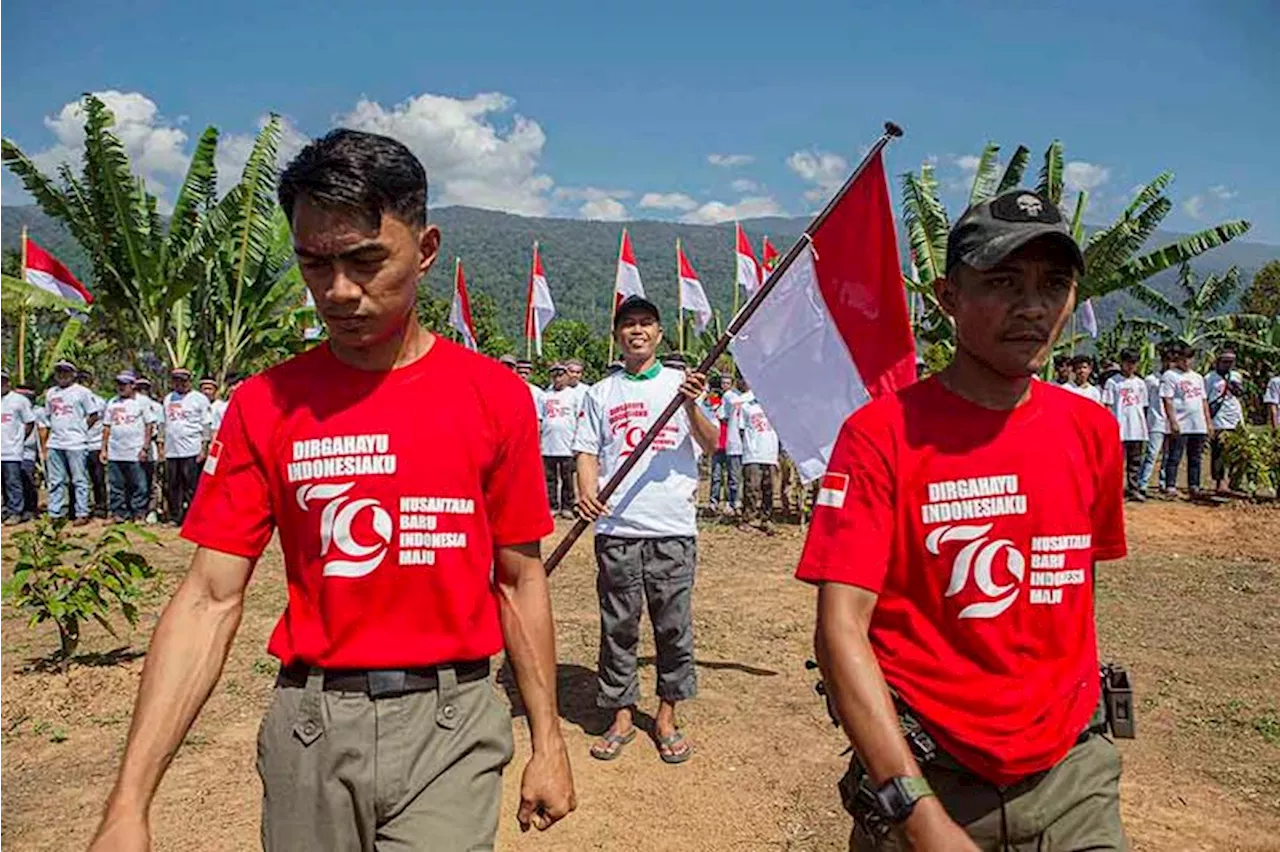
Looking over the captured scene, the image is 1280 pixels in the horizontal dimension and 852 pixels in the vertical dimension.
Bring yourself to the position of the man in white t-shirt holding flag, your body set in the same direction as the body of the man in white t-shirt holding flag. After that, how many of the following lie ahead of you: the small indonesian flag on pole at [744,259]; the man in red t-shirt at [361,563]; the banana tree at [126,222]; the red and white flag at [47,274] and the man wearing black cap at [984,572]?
2

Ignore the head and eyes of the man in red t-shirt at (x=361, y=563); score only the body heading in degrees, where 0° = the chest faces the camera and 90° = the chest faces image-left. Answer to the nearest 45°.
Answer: approximately 0°

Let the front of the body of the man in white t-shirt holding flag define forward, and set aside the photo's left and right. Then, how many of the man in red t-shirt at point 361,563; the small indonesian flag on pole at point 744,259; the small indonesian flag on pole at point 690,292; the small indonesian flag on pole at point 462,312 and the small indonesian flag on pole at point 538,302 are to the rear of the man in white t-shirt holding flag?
4

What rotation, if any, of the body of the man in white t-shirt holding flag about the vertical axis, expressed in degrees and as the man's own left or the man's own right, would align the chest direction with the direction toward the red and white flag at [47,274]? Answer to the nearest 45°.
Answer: approximately 135° to the man's own right

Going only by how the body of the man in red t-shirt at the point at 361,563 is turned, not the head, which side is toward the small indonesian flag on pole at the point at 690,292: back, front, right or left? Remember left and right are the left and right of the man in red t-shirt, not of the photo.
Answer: back

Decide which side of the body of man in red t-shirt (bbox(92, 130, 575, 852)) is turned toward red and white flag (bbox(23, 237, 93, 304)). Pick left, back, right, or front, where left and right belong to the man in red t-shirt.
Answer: back

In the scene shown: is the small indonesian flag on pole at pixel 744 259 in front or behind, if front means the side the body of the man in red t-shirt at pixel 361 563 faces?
behind

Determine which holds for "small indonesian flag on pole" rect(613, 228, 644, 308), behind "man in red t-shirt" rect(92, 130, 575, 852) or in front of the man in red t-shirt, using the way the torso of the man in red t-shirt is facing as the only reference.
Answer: behind

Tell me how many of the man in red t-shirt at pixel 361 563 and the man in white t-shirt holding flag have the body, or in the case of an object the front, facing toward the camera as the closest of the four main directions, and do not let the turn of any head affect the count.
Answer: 2

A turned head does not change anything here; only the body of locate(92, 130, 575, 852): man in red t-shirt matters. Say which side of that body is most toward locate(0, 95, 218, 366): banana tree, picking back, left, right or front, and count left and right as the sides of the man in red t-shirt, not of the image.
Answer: back

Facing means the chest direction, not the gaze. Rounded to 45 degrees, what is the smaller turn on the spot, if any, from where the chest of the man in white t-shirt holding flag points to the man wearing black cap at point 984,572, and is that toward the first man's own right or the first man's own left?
0° — they already face them

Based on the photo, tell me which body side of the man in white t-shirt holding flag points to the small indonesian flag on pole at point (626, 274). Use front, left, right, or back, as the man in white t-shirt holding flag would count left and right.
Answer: back

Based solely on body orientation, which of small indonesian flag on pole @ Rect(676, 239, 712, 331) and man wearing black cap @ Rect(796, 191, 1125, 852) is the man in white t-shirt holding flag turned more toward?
the man wearing black cap

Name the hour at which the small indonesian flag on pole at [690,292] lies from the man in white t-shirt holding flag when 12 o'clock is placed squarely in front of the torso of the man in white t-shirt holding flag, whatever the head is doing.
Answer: The small indonesian flag on pole is roughly at 6 o'clock from the man in white t-shirt holding flag.

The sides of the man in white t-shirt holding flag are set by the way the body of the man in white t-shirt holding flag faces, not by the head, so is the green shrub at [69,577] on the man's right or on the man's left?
on the man's right
